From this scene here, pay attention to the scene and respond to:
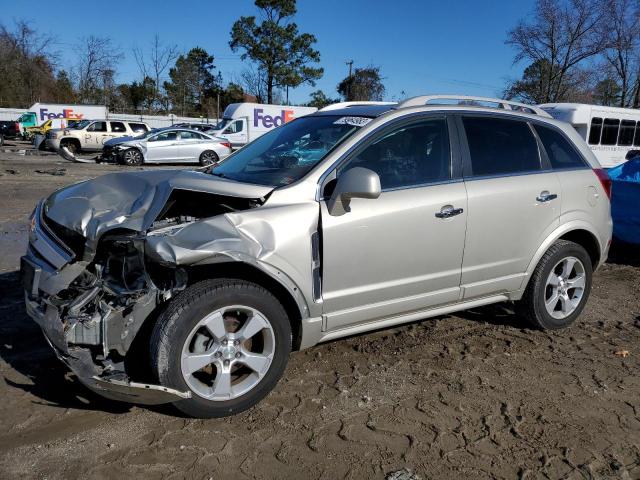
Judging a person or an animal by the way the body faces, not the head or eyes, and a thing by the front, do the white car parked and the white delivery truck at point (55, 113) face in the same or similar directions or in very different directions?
same or similar directions

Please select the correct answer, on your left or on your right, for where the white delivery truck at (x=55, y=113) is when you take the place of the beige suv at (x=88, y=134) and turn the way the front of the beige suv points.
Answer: on your right

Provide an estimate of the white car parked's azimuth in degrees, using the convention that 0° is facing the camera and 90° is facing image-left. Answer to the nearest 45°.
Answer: approximately 90°

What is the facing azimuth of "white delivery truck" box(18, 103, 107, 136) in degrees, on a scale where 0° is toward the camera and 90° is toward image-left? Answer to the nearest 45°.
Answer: approximately 90°

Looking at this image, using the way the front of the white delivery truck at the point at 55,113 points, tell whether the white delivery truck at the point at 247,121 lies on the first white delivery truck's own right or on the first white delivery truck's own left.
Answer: on the first white delivery truck's own left

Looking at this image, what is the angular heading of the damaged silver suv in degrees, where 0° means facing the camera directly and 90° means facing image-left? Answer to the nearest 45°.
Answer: approximately 45°

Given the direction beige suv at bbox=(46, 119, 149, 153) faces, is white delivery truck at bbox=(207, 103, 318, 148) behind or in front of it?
behind

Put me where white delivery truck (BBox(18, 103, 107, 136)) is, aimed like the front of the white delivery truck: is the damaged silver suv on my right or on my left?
on my left

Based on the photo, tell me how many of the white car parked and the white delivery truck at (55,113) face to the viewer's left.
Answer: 2

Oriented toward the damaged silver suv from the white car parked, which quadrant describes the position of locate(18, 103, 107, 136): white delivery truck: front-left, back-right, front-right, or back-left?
back-right

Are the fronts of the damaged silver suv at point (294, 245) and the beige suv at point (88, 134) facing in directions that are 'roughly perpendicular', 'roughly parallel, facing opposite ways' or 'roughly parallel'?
roughly parallel

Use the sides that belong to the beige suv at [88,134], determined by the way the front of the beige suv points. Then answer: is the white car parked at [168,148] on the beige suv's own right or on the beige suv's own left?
on the beige suv's own left

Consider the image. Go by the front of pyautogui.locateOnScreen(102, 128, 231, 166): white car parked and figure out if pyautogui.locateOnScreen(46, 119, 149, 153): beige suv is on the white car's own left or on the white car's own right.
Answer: on the white car's own right

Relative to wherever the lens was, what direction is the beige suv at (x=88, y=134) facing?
facing the viewer and to the left of the viewer
